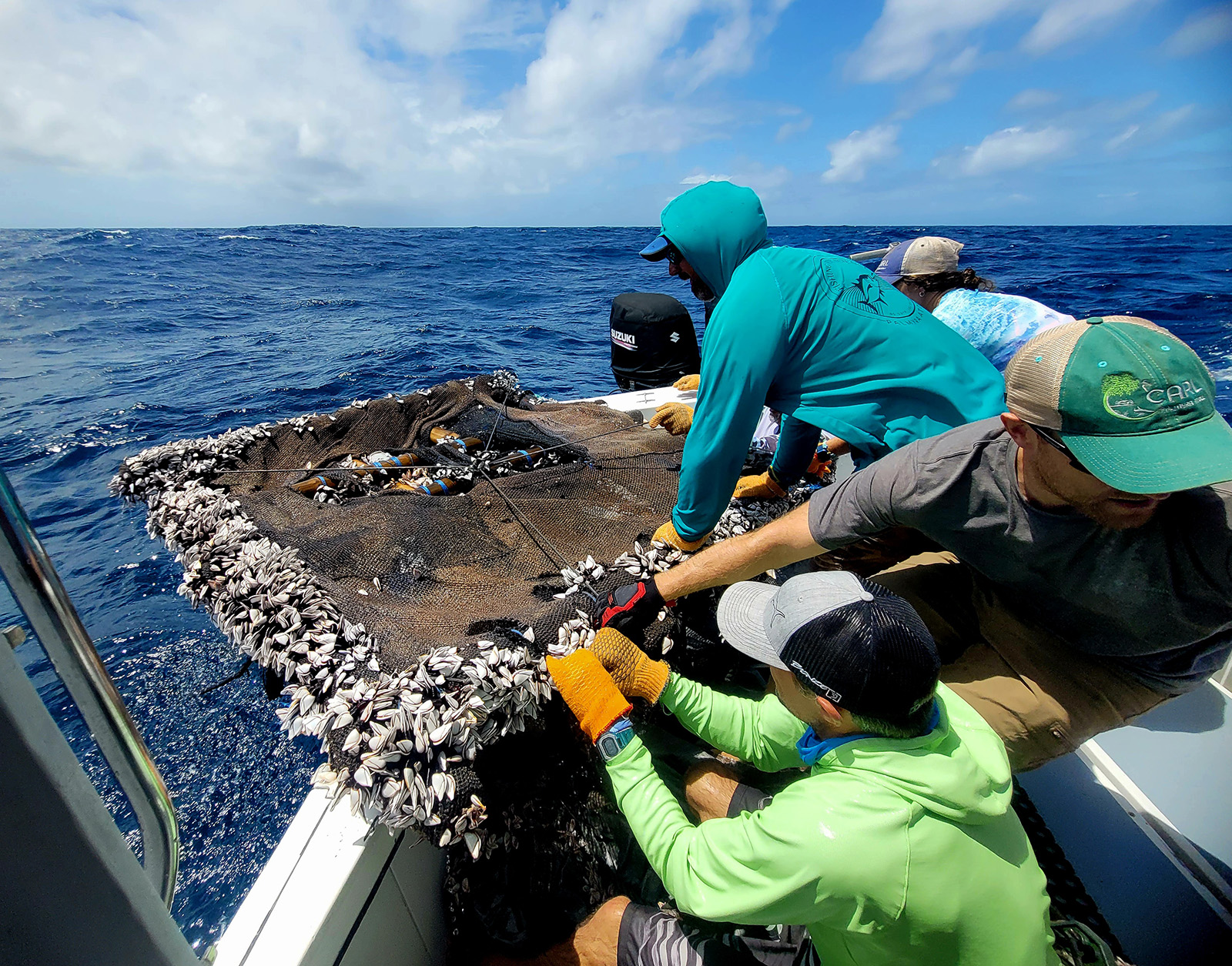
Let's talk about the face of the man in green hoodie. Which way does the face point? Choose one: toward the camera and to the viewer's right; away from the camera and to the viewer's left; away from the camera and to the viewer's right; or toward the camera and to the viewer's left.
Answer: away from the camera and to the viewer's left

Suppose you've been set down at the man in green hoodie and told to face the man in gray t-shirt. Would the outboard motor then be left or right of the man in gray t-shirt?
left

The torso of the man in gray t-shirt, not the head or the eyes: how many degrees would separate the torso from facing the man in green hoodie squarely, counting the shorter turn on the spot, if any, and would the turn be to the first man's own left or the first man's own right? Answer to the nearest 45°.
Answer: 0° — they already face them

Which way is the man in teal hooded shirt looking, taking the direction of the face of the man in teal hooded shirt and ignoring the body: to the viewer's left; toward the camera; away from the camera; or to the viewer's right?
to the viewer's left
